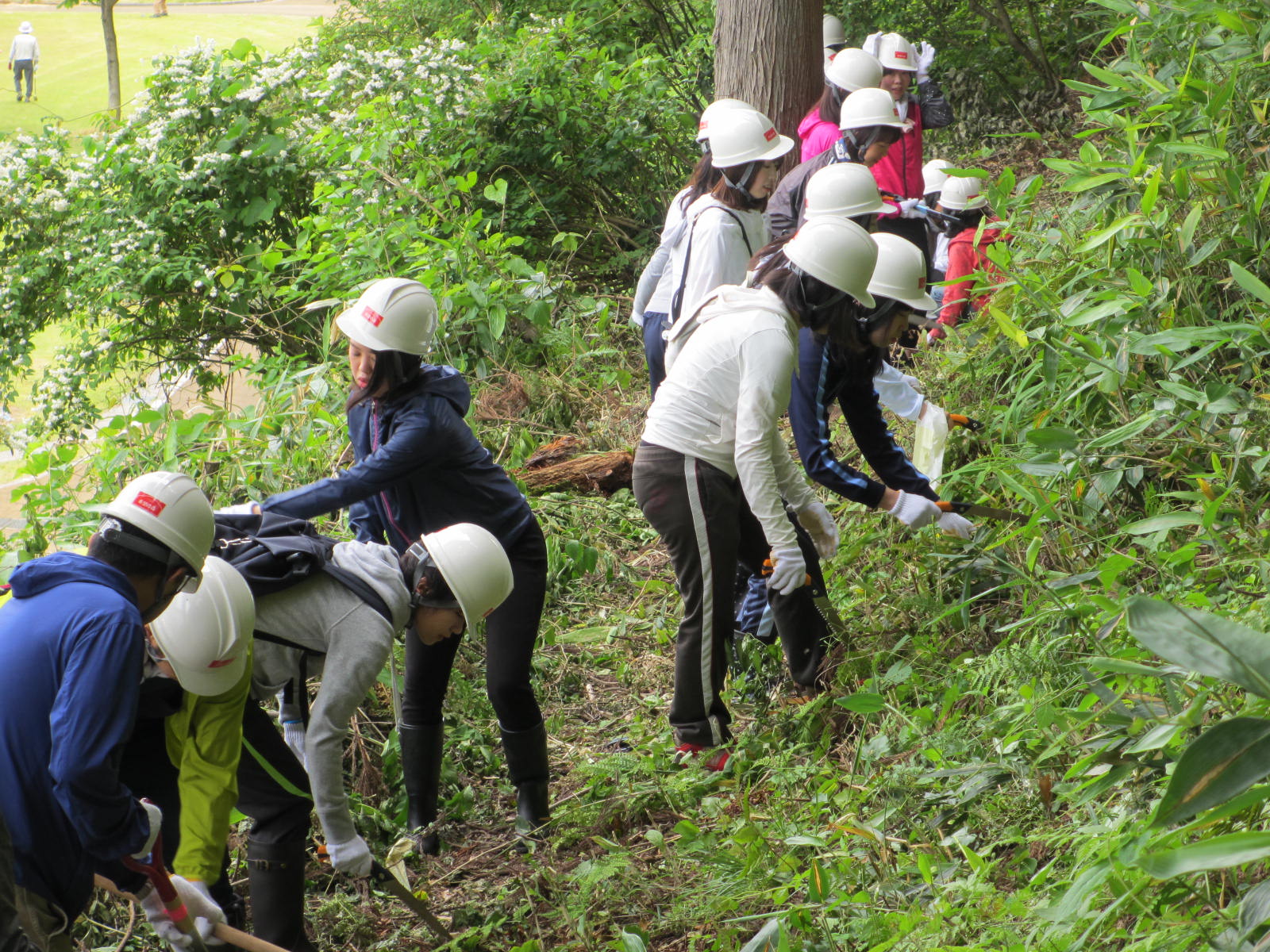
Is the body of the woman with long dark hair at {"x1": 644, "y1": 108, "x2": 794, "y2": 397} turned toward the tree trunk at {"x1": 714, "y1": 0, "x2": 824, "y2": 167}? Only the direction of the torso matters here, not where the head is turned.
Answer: no

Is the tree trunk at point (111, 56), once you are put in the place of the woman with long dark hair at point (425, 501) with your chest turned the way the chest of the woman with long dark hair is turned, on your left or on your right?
on your right

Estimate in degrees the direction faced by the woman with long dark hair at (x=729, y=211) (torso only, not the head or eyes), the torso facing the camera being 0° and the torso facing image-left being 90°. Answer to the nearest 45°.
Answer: approximately 270°

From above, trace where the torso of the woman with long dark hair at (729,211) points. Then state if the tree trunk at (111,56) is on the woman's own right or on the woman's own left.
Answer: on the woman's own left

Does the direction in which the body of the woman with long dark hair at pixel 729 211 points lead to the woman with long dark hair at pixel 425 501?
no

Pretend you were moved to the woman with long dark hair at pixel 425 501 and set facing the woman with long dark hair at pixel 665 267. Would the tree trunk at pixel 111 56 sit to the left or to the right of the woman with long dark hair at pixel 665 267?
left

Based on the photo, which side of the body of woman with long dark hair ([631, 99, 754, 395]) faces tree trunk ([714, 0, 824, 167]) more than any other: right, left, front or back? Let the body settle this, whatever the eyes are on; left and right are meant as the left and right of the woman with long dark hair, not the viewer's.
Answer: left

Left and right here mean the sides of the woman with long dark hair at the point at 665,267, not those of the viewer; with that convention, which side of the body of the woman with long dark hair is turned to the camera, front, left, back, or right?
right

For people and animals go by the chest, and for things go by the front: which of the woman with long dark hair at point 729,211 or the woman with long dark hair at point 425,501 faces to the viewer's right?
the woman with long dark hair at point 729,211

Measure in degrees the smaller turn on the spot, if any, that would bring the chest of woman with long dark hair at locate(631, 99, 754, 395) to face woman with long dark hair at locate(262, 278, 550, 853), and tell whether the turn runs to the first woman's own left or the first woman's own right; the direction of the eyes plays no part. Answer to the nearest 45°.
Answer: approximately 90° to the first woman's own right

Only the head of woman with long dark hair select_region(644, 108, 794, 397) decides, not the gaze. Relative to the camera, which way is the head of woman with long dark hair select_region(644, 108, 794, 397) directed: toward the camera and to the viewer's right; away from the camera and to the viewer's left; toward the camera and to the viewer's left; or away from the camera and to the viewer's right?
toward the camera and to the viewer's right

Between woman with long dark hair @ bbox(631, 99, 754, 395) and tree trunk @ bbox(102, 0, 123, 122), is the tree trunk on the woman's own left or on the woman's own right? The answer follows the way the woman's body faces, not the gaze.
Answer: on the woman's own left
